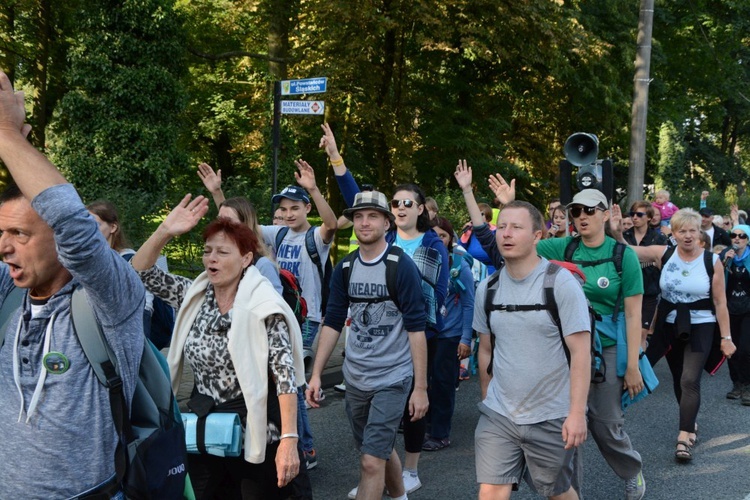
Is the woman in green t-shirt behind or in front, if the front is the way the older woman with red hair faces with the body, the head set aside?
behind

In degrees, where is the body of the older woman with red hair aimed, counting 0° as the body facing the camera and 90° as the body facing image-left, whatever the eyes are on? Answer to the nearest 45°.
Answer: approximately 45°

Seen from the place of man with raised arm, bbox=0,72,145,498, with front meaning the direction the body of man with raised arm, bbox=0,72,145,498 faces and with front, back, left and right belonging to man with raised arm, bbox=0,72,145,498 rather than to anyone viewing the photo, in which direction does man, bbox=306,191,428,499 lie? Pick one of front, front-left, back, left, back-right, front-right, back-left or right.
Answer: back

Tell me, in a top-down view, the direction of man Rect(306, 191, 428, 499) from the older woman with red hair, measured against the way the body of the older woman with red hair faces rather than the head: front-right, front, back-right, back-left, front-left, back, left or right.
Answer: back

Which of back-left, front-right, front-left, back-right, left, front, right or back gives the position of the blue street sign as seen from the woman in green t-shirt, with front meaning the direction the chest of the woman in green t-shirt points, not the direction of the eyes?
right

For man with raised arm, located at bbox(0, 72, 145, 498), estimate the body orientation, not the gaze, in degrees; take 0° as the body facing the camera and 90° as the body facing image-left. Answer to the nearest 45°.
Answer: approximately 45°

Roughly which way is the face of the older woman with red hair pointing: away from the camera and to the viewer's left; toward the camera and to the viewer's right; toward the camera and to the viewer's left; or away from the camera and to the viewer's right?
toward the camera and to the viewer's left

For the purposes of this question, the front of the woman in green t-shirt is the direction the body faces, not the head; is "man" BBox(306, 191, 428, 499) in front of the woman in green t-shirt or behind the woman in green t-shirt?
in front

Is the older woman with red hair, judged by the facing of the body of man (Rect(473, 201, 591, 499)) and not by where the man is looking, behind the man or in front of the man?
in front
